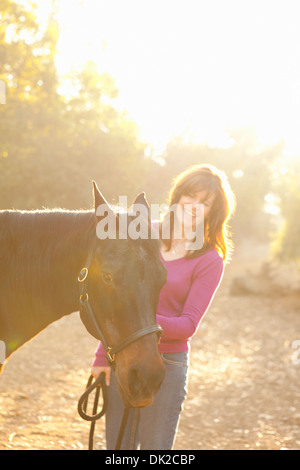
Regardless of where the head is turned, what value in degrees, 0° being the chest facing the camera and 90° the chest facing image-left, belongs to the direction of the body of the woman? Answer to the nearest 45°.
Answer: approximately 45°

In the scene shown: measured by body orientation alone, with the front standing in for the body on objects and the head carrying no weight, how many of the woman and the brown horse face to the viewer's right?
1

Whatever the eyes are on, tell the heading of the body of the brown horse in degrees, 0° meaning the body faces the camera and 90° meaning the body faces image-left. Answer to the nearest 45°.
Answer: approximately 270°

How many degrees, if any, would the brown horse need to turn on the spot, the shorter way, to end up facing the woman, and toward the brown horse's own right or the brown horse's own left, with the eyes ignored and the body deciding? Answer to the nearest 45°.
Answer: approximately 45° to the brown horse's own left
